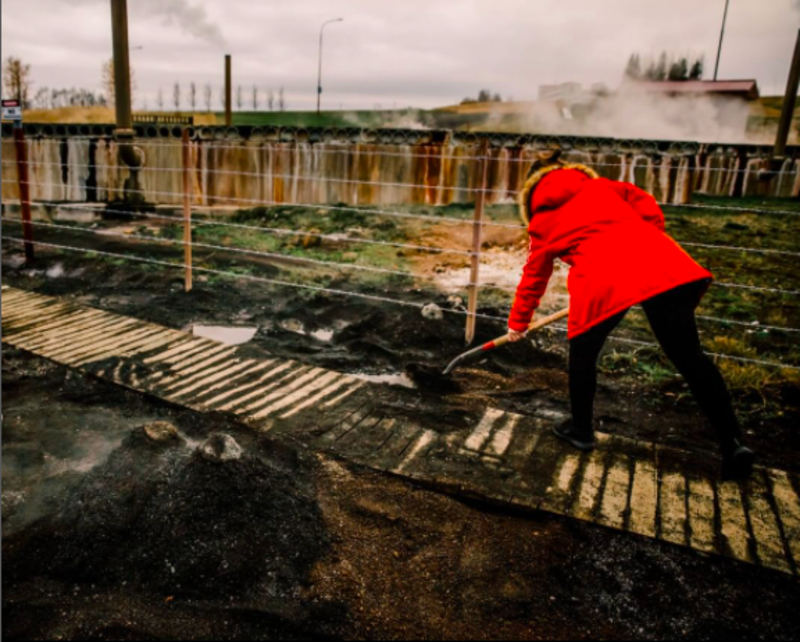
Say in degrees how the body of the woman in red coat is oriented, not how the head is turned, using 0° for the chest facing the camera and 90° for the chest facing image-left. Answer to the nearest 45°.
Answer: approximately 135°

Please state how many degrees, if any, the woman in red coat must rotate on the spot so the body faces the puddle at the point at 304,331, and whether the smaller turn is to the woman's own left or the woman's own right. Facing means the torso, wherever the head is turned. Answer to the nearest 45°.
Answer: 0° — they already face it

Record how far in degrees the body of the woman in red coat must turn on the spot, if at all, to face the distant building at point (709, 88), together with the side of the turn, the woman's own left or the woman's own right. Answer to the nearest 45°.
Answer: approximately 45° to the woman's own right

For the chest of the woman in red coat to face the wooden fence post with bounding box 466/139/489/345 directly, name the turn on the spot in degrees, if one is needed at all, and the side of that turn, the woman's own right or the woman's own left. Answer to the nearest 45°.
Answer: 0° — they already face it

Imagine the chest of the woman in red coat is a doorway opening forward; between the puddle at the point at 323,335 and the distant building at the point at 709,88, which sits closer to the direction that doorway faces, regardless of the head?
the puddle
